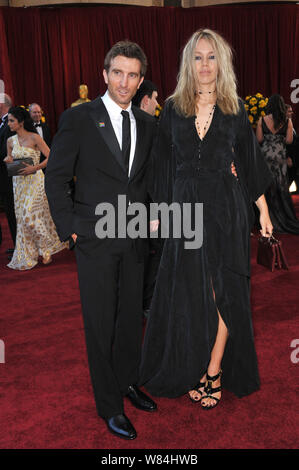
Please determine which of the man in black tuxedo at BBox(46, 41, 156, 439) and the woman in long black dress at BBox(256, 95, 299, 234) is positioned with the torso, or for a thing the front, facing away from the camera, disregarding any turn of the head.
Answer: the woman in long black dress

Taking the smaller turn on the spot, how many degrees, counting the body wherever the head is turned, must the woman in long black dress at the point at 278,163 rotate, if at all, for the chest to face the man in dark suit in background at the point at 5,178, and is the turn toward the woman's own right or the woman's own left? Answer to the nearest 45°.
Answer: approximately 135° to the woman's own left

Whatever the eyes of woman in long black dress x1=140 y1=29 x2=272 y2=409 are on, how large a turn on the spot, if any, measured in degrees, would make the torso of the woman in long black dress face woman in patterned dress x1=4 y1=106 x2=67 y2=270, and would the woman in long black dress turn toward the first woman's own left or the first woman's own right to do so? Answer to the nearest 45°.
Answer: approximately 135° to the first woman's own right

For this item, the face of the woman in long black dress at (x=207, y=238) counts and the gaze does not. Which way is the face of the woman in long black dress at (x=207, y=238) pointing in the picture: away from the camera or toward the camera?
toward the camera

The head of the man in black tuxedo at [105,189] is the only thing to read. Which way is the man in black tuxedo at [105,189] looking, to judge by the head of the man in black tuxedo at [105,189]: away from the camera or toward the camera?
toward the camera

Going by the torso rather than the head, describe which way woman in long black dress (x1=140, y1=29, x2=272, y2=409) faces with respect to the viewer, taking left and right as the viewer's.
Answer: facing the viewer

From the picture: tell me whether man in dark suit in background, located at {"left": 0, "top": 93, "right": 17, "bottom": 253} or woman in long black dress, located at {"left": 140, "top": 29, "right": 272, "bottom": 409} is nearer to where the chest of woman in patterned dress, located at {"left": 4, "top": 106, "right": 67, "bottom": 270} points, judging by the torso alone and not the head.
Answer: the woman in long black dress

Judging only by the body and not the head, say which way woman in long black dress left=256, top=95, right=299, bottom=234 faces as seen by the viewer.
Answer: away from the camera

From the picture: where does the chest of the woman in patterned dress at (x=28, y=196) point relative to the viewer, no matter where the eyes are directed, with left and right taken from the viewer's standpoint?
facing the viewer and to the left of the viewer

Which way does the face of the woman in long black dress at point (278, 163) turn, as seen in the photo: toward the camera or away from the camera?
away from the camera
